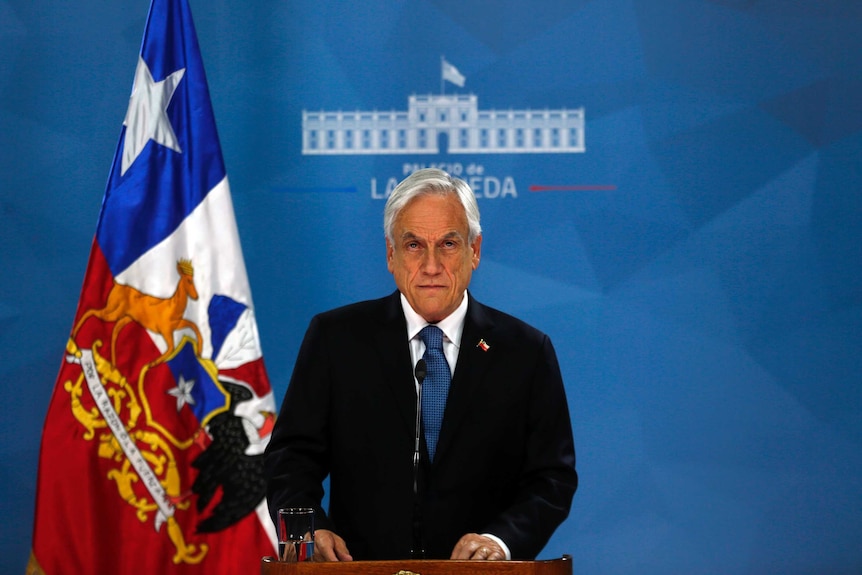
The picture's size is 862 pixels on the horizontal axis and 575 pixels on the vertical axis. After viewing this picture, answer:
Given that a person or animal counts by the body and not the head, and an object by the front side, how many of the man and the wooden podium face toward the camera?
2

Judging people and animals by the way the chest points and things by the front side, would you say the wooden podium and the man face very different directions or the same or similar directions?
same or similar directions

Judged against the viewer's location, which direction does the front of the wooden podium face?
facing the viewer

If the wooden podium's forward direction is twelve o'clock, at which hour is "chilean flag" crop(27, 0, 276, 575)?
The chilean flag is roughly at 5 o'clock from the wooden podium.

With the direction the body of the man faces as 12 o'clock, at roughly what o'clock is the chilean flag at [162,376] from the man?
The chilean flag is roughly at 5 o'clock from the man.

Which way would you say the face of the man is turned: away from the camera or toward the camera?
toward the camera

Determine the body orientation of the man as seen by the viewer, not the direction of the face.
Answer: toward the camera
